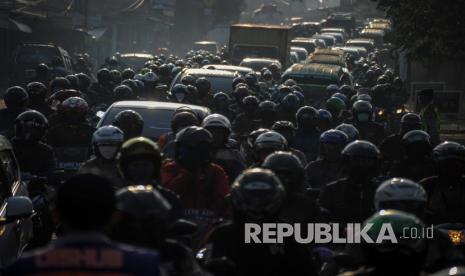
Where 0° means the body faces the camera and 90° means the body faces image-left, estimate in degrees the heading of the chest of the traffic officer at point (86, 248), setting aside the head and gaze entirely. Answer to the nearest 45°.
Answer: approximately 180°

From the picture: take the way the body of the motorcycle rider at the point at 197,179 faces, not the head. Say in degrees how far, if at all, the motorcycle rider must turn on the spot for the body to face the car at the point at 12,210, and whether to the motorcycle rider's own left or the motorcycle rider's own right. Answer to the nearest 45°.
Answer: approximately 135° to the motorcycle rider's own right

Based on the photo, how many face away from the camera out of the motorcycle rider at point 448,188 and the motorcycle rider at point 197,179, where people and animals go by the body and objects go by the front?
0

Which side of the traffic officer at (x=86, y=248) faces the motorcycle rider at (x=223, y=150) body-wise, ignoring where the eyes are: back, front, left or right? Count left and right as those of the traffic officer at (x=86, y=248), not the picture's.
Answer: front

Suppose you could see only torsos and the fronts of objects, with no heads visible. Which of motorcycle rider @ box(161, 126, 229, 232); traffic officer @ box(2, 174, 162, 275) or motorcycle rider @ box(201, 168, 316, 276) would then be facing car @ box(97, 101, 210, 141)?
traffic officer @ box(2, 174, 162, 275)

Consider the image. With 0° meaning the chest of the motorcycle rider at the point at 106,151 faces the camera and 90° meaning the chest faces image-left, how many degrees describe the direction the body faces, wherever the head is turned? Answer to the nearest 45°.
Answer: approximately 0°

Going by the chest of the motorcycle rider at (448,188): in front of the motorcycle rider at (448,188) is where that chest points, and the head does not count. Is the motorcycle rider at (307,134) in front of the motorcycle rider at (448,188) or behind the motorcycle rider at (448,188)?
behind

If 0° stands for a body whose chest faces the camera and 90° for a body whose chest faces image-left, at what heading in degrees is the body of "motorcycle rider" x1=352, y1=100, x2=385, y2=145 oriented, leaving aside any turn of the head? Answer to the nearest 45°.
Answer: approximately 0°

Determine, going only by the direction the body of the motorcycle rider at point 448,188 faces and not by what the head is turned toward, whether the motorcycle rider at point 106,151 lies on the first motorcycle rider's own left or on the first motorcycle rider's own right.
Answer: on the first motorcycle rider's own right
